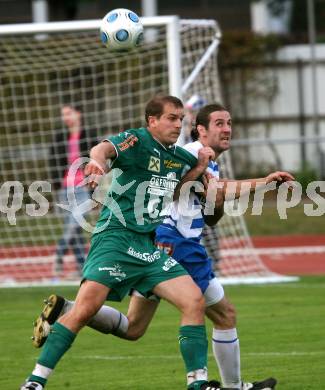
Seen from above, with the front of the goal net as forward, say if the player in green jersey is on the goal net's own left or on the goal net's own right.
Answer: on the goal net's own left

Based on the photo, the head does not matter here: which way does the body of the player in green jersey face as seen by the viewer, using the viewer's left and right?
facing the viewer and to the right of the viewer

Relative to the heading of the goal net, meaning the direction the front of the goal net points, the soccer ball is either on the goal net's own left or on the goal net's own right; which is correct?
on the goal net's own left

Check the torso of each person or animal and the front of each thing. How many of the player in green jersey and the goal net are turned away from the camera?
0
